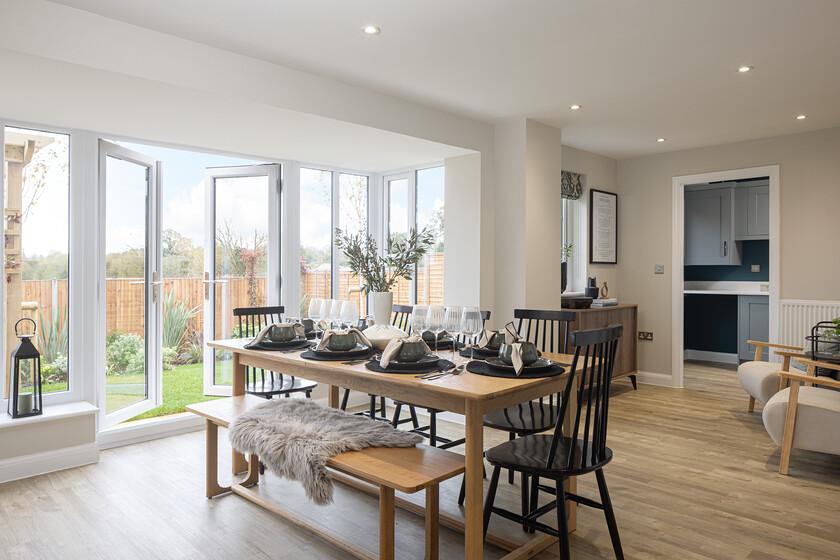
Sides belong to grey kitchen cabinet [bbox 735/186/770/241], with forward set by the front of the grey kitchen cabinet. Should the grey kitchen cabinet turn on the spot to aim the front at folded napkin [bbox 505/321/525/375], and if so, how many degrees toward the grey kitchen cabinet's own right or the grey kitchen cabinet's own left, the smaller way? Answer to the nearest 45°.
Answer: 0° — it already faces it

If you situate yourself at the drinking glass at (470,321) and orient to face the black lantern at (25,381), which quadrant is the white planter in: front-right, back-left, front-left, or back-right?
front-right

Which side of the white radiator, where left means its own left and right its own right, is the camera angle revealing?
front

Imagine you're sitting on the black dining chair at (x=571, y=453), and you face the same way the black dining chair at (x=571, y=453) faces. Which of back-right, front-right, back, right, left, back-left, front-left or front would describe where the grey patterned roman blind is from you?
front-right

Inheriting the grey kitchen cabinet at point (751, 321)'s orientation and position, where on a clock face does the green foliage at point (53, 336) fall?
The green foliage is roughly at 1 o'clock from the grey kitchen cabinet.

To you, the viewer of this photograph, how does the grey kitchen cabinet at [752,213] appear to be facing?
facing the viewer

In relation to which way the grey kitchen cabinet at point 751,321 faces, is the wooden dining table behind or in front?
in front

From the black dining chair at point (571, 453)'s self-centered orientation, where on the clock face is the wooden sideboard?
The wooden sideboard is roughly at 2 o'clock from the black dining chair.

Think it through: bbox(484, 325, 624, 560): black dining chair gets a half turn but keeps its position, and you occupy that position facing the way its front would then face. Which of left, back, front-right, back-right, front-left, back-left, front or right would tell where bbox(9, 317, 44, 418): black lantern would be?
back-right

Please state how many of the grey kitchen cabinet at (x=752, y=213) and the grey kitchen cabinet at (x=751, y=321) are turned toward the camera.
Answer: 2

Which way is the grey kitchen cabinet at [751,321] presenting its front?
toward the camera

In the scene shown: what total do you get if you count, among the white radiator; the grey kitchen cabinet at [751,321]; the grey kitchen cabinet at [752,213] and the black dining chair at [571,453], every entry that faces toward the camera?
3

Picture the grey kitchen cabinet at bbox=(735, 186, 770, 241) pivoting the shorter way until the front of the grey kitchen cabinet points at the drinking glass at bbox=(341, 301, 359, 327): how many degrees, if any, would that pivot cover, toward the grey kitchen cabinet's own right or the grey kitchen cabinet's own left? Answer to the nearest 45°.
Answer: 0° — it already faces it

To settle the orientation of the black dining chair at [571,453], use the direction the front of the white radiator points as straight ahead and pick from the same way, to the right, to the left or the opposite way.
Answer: to the right

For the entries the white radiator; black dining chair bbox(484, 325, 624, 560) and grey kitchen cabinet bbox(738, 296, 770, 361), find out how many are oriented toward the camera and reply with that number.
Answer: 2
